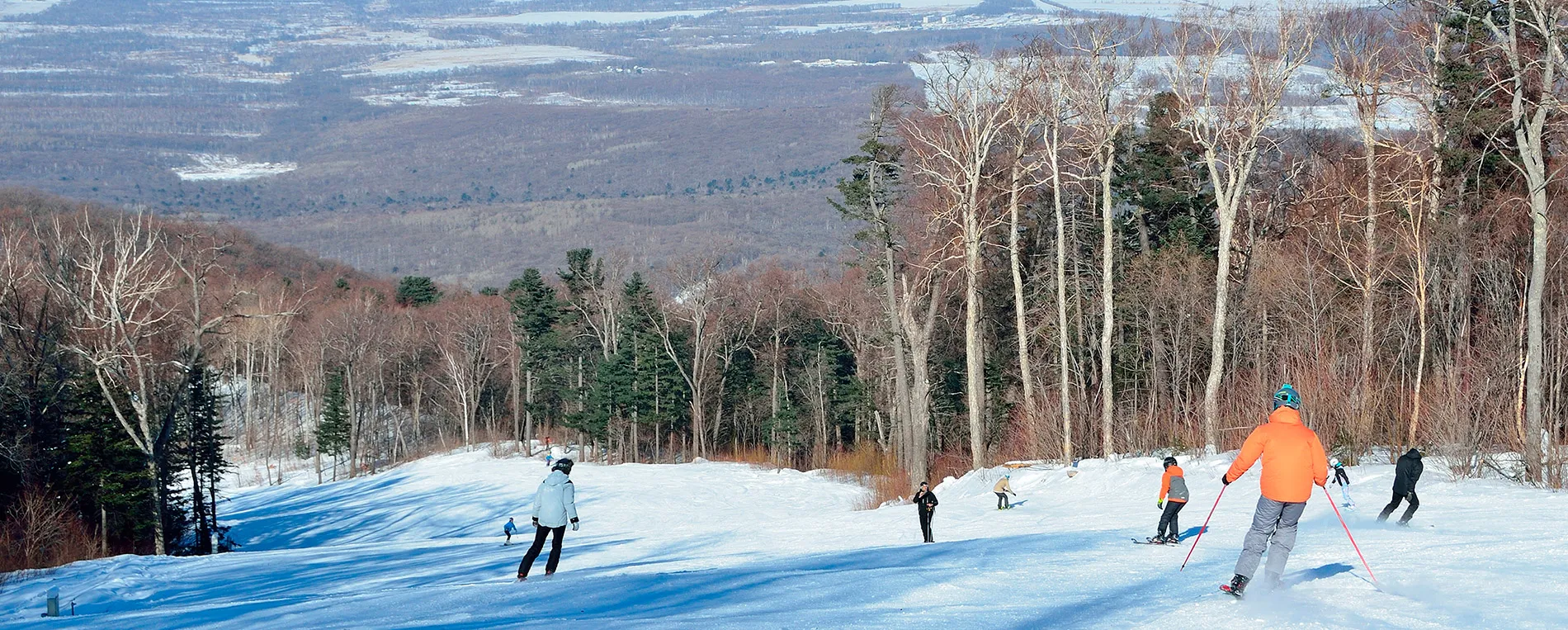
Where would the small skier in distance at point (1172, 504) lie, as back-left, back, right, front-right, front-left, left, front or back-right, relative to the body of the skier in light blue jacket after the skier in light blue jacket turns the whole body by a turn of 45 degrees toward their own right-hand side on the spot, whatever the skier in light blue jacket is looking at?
front-right

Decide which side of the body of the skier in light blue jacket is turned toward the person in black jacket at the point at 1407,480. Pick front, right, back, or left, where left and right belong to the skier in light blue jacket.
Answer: right

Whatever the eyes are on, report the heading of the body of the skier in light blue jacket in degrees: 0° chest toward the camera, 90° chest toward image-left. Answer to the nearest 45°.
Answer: approximately 180°

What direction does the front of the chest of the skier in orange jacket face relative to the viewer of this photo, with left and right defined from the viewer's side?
facing away from the viewer

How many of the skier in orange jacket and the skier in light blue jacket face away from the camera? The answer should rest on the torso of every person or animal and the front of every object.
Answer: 2

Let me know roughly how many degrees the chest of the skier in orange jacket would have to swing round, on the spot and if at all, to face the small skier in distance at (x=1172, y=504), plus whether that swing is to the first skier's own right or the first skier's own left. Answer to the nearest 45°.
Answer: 0° — they already face them

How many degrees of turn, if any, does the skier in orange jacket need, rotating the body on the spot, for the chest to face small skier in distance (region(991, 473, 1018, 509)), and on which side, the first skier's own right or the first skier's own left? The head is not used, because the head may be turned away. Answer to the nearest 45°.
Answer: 0° — they already face them

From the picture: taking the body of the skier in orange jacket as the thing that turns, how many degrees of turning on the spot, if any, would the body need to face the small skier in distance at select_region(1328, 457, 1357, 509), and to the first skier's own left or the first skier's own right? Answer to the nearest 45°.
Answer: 0° — they already face them

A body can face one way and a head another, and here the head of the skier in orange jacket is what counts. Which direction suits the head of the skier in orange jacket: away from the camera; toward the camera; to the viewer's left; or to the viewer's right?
away from the camera

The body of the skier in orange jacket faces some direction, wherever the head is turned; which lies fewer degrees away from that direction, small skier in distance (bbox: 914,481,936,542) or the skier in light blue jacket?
the small skier in distance
